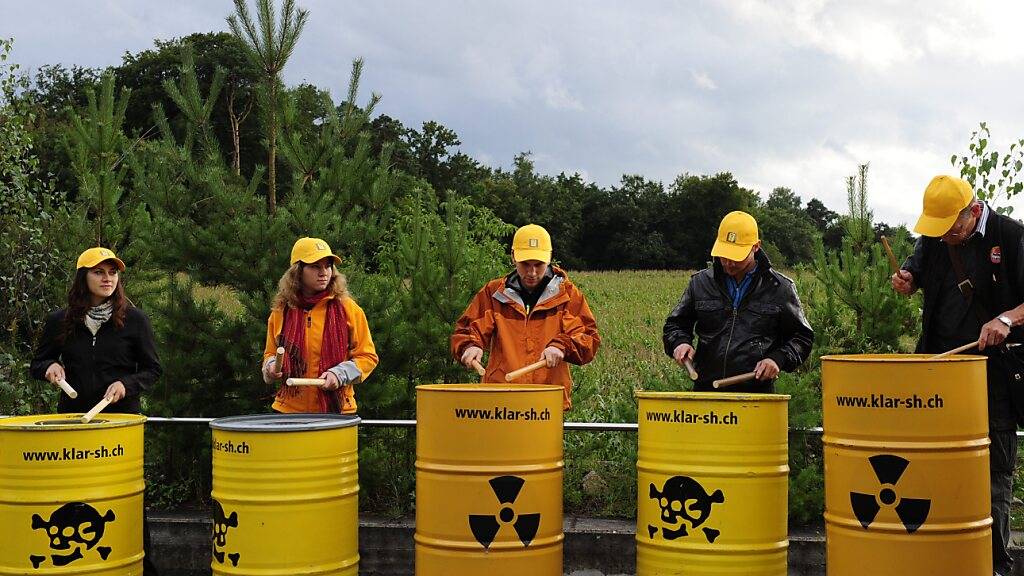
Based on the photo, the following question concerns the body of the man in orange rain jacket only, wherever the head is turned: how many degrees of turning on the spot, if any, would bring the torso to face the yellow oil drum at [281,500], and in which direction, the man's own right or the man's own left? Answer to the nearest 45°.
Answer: approximately 45° to the man's own right

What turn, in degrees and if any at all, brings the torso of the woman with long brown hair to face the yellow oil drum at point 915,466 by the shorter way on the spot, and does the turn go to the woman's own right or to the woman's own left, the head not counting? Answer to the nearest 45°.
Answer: approximately 45° to the woman's own left

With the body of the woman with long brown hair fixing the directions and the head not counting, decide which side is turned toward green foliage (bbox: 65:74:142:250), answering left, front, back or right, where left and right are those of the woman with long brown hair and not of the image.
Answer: back

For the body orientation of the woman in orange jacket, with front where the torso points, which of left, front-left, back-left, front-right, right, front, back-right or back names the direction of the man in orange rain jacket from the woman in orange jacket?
left

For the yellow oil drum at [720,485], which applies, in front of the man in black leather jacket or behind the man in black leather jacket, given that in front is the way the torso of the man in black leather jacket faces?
in front

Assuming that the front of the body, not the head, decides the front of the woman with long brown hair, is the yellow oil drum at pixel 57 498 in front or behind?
in front
